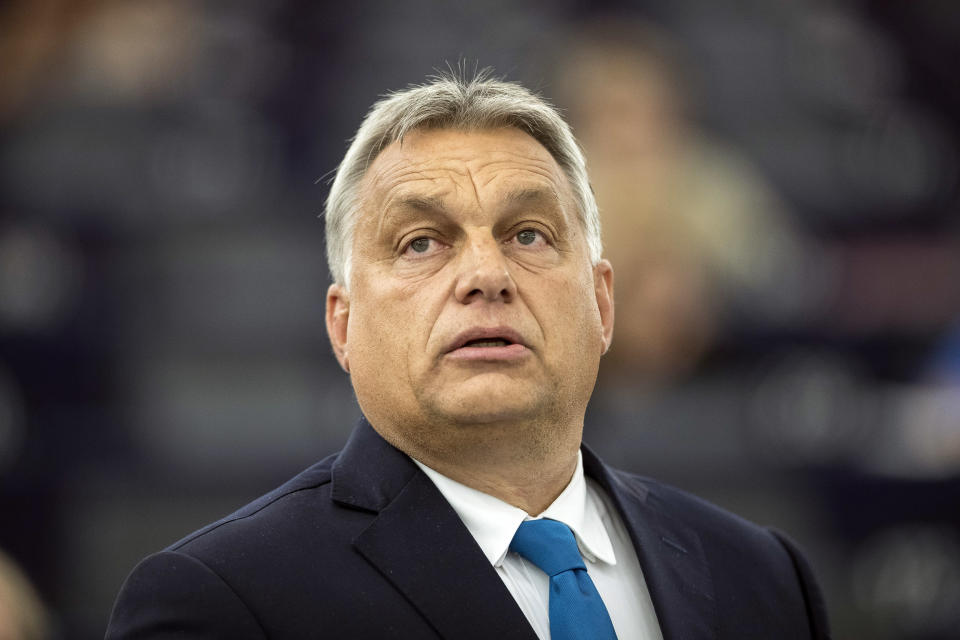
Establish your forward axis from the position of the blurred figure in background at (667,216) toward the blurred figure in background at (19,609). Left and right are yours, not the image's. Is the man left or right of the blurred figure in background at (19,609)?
left
